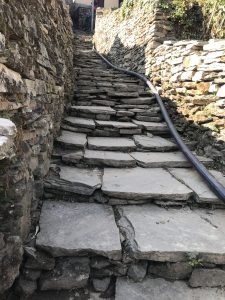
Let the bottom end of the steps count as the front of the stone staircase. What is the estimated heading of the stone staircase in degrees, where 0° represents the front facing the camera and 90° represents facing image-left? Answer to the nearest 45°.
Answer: approximately 0°
